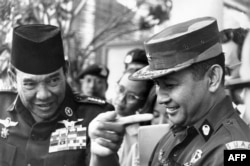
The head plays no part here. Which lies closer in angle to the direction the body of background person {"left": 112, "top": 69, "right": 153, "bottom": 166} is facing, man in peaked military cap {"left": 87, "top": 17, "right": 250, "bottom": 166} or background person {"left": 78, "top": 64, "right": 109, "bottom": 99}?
the man in peaked military cap

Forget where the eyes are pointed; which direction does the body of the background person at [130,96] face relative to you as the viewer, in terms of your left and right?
facing the viewer and to the left of the viewer

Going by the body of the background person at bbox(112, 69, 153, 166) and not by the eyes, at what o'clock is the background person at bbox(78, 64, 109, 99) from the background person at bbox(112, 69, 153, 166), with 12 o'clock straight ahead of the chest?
the background person at bbox(78, 64, 109, 99) is roughly at 4 o'clock from the background person at bbox(112, 69, 153, 166).

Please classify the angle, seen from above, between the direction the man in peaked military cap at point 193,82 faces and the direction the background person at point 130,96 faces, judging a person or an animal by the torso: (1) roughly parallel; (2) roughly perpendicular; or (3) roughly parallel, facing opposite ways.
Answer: roughly parallel

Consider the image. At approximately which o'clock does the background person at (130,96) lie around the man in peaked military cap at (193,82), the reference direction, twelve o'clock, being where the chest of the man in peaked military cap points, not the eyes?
The background person is roughly at 4 o'clock from the man in peaked military cap.

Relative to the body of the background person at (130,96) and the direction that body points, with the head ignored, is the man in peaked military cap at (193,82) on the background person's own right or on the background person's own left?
on the background person's own left

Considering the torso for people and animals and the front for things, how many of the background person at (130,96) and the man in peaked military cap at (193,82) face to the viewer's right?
0

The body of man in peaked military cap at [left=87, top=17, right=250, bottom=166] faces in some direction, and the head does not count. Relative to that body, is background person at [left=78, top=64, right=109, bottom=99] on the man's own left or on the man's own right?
on the man's own right

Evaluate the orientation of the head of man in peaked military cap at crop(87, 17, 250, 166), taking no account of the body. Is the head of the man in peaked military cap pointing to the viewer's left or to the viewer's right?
to the viewer's left
